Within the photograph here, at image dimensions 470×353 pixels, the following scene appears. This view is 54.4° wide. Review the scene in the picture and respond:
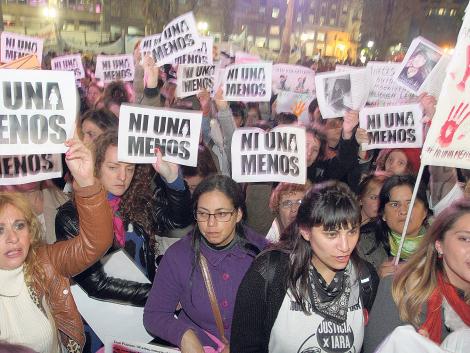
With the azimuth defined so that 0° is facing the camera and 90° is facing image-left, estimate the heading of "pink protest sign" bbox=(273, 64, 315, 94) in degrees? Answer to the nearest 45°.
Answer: approximately 0°

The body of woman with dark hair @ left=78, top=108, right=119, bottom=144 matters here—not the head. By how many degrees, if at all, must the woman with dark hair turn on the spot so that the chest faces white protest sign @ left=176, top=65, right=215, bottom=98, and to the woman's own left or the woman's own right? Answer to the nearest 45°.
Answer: approximately 180°

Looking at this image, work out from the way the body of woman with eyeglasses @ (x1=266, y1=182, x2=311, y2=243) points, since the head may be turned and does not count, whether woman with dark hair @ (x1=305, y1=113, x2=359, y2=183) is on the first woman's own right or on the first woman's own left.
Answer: on the first woman's own left

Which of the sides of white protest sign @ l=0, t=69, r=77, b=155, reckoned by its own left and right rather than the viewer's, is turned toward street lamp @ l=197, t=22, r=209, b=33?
back

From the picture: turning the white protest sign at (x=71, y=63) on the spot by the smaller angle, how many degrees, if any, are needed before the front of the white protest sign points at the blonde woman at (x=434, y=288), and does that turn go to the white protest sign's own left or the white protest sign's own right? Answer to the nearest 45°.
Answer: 0° — it already faces them

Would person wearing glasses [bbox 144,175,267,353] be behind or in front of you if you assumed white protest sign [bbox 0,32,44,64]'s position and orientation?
in front

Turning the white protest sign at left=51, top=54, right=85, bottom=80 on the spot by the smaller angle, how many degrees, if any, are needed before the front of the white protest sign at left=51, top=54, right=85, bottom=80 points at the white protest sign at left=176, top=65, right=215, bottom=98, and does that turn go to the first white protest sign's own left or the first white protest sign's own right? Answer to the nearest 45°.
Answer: approximately 45° to the first white protest sign's own left

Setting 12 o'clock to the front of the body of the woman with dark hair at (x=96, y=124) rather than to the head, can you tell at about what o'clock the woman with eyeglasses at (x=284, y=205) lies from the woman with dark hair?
The woman with eyeglasses is roughly at 9 o'clock from the woman with dark hair.

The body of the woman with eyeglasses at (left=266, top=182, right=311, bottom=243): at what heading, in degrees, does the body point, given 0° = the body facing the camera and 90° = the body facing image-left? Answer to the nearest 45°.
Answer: approximately 315°

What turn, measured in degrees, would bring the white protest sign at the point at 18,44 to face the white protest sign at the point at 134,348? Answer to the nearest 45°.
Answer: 0° — it already faces it

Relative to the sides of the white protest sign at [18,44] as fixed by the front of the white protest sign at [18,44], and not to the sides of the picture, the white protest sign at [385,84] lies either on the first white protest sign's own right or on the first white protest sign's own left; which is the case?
on the first white protest sign's own left
